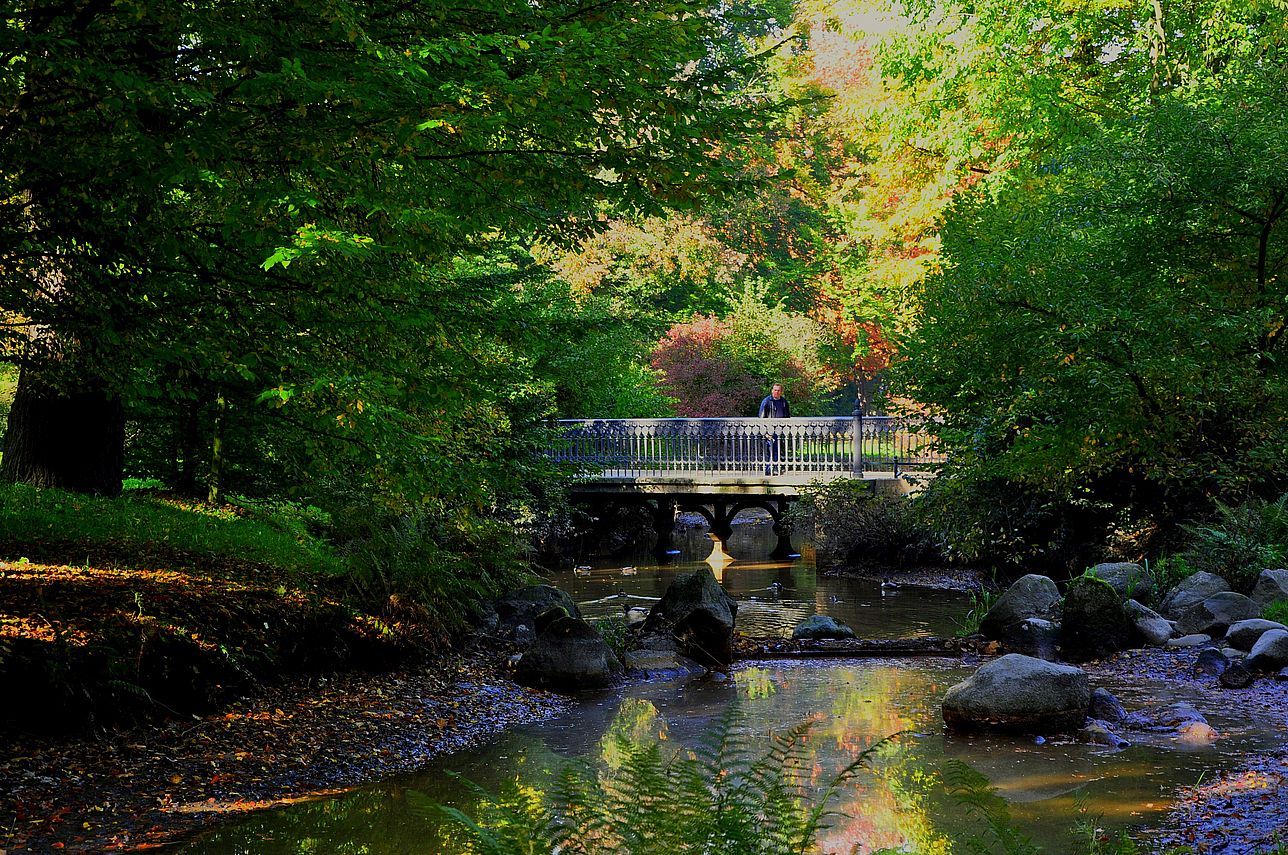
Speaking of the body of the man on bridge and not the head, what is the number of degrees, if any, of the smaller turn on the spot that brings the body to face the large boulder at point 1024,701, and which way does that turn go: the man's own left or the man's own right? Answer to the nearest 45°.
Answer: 0° — they already face it

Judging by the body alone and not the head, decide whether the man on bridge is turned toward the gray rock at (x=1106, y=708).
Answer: yes

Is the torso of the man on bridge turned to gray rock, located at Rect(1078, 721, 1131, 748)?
yes

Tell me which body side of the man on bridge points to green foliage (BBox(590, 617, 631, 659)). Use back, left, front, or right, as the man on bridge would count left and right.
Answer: front

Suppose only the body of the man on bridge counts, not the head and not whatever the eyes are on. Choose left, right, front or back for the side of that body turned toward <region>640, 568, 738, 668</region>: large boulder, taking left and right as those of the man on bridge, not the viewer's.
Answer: front

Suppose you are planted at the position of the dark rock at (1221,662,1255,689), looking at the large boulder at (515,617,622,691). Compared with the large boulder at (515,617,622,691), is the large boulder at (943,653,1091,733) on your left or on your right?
left

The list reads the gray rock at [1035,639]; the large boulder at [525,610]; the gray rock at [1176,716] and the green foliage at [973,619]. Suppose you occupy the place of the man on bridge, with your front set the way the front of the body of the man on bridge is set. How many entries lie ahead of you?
4

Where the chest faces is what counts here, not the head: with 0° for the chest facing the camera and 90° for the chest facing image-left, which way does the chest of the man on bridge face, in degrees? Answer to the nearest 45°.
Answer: approximately 0°

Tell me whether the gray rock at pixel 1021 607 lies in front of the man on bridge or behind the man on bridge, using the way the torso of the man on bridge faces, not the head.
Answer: in front

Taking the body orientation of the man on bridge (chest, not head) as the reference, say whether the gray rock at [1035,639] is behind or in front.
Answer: in front

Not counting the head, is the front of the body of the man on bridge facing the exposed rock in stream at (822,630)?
yes

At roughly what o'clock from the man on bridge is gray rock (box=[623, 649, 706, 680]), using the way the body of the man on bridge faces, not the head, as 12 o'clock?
The gray rock is roughly at 12 o'clock from the man on bridge.

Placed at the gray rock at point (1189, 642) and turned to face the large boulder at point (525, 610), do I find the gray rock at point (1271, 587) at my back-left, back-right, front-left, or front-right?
back-right
